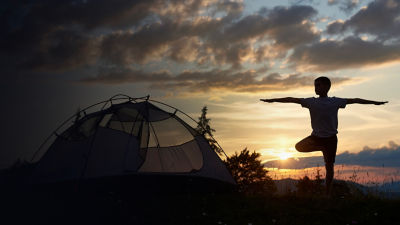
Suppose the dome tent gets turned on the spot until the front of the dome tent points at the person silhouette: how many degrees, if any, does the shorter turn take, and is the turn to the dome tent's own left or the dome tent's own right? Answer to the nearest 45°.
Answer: approximately 90° to the dome tent's own left

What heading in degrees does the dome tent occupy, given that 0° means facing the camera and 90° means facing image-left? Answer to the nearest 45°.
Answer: approximately 315°
